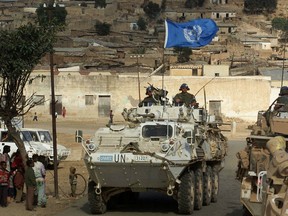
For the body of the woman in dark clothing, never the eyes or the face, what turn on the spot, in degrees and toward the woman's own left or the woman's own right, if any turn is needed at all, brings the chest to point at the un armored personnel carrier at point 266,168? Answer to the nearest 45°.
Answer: approximately 45° to the woman's own right

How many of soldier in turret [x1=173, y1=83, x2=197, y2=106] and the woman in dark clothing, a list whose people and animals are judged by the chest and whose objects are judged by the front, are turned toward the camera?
1

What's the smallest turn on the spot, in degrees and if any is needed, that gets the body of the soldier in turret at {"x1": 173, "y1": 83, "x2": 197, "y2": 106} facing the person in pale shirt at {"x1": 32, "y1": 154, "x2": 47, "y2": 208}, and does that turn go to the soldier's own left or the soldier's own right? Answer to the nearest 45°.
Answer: approximately 45° to the soldier's own right

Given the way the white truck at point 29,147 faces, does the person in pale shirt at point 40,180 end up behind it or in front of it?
in front

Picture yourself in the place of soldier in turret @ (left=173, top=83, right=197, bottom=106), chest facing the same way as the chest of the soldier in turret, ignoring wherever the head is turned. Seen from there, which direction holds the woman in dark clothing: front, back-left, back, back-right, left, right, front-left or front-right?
front-right

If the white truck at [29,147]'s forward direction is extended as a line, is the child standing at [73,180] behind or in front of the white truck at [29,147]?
in front

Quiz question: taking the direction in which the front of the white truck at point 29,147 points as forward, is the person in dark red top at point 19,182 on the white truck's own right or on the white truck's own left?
on the white truck's own right

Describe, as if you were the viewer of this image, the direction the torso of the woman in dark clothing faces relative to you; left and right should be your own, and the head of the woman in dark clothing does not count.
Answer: facing to the right of the viewer

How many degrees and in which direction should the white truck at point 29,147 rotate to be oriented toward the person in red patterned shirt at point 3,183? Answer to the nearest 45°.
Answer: approximately 45° to its right

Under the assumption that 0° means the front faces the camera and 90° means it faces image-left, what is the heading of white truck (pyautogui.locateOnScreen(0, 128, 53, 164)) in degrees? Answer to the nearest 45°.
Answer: approximately 315°
